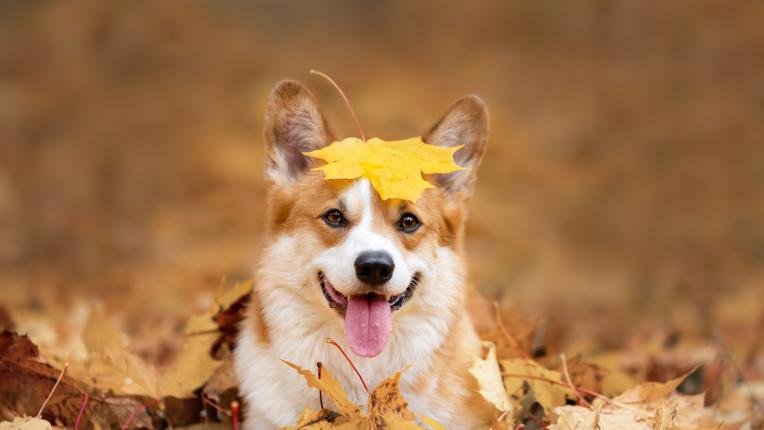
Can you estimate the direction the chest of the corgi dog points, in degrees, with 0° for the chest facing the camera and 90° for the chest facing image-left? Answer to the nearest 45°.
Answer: approximately 0°
